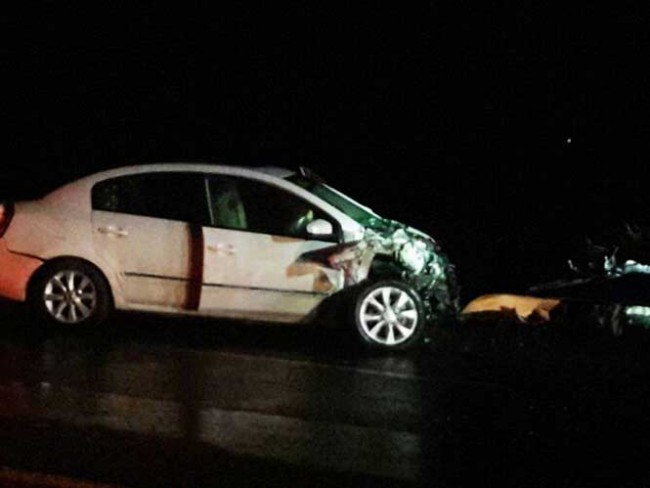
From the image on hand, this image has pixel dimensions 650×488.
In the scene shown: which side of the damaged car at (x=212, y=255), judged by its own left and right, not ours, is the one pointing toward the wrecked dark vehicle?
front

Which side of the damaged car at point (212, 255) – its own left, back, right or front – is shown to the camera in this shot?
right
